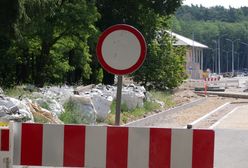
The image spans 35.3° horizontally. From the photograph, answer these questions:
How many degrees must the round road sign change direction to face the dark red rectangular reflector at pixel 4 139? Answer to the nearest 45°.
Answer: approximately 45° to its right

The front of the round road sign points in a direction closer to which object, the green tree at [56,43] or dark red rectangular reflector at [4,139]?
the dark red rectangular reflector

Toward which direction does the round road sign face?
toward the camera
